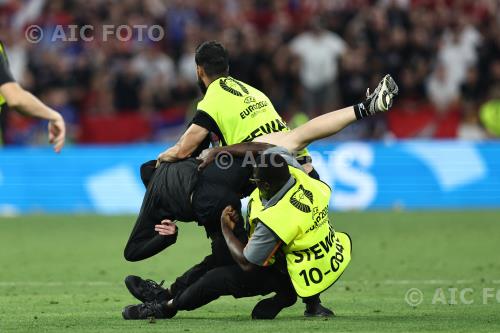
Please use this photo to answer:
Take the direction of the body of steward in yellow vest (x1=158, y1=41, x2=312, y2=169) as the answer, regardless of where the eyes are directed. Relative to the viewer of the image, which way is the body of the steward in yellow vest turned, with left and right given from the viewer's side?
facing away from the viewer and to the left of the viewer
